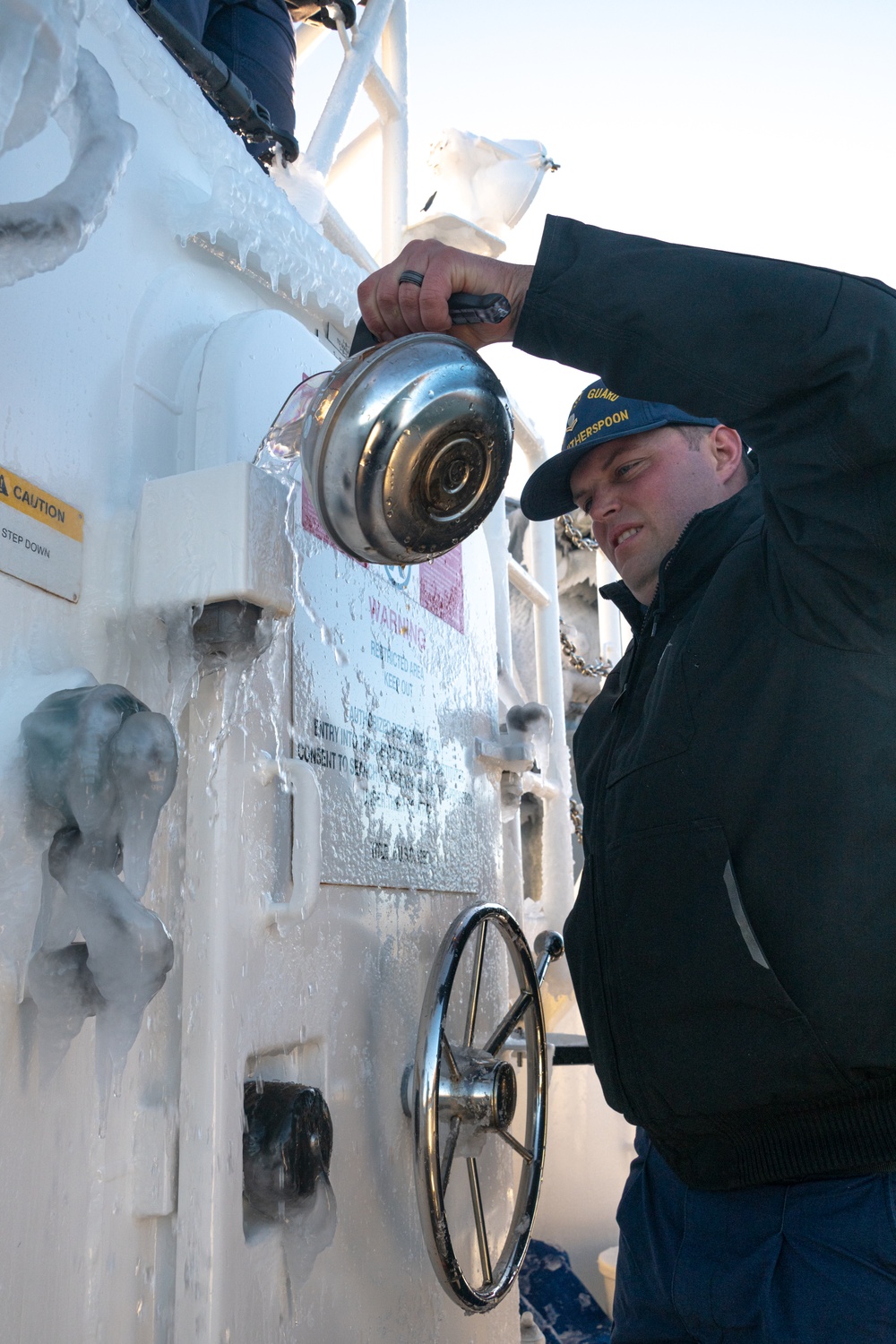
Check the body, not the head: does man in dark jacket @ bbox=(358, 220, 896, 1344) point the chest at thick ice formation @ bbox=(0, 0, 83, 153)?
yes

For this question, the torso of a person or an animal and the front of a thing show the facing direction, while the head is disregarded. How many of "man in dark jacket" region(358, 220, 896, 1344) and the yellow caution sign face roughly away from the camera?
0

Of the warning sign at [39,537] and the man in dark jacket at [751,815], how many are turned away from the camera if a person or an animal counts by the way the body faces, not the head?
0

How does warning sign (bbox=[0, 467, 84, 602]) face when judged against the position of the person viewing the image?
facing the viewer and to the right of the viewer

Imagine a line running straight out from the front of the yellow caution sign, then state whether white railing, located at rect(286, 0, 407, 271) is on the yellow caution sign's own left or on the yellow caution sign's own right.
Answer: on the yellow caution sign's own left

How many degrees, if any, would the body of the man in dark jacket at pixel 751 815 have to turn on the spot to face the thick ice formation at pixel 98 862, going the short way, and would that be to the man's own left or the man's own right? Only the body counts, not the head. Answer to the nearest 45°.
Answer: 0° — they already face it
